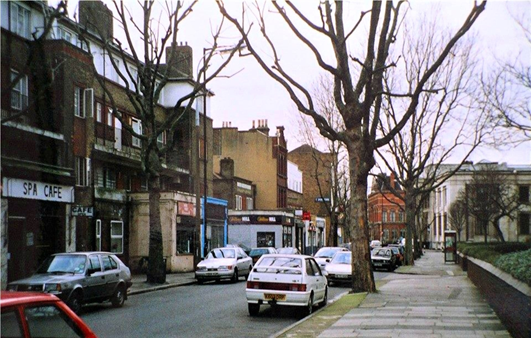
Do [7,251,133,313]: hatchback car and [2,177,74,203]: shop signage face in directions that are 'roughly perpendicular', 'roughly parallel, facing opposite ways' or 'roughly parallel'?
roughly perpendicular

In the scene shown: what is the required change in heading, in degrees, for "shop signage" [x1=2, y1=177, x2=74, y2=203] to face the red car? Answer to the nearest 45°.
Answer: approximately 45° to its right

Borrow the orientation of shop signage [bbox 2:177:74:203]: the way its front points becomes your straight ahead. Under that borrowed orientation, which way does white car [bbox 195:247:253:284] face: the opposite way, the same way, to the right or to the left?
to the right

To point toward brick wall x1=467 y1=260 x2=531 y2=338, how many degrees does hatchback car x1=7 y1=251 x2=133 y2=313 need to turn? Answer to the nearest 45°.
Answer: approximately 90° to its left
